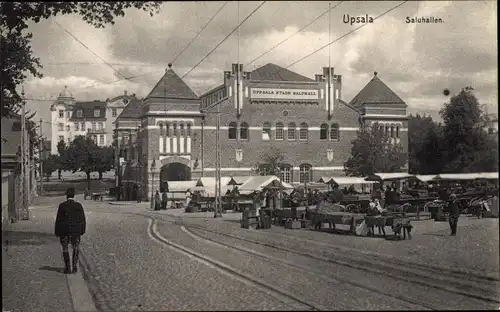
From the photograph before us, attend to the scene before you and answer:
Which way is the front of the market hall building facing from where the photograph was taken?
facing the viewer

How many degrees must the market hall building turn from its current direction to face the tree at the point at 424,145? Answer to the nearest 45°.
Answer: approximately 90° to its left

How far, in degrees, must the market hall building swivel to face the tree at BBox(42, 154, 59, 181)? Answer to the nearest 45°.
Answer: approximately 90° to its right

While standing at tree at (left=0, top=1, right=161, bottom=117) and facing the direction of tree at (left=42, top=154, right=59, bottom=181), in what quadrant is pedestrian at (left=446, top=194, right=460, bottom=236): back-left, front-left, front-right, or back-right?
front-right

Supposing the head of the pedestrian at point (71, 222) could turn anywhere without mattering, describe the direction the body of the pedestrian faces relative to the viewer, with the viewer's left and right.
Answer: facing away from the viewer

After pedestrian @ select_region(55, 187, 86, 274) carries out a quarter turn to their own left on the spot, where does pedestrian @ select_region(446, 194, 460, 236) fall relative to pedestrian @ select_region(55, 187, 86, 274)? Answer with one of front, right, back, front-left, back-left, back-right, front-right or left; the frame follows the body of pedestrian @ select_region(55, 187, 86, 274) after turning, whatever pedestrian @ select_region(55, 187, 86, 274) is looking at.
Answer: back

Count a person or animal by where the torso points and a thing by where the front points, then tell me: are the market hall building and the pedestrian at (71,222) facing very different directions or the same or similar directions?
very different directions

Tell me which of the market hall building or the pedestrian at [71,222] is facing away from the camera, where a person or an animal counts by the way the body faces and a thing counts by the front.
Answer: the pedestrian

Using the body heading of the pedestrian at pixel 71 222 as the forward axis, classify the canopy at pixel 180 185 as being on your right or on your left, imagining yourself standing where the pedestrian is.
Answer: on your right
